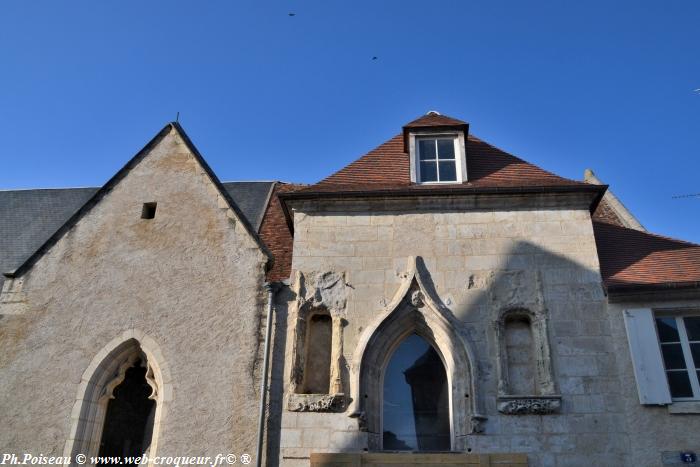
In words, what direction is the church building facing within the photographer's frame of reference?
facing the viewer
